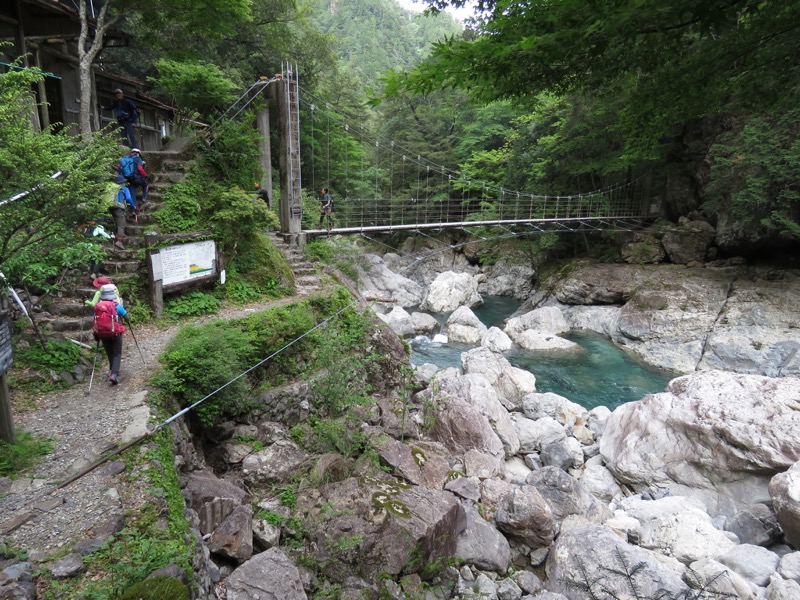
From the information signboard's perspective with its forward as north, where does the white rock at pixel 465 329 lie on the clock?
The white rock is roughly at 8 o'clock from the information signboard.

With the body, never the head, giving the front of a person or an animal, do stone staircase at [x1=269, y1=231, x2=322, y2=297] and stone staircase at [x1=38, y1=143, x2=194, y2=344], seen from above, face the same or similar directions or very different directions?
same or similar directions

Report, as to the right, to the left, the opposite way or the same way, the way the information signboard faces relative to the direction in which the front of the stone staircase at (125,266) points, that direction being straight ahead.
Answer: the same way

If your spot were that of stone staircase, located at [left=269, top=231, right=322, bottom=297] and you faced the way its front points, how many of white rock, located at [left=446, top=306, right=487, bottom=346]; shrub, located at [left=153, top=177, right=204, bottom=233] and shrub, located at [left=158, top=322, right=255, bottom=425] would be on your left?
1

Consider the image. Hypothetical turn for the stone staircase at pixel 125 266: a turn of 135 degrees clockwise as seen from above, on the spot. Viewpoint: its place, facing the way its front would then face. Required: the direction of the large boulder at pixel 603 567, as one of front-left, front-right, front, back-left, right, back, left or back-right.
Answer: back

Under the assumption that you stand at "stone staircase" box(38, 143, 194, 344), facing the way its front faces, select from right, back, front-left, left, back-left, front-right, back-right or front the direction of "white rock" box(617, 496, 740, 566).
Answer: front-left

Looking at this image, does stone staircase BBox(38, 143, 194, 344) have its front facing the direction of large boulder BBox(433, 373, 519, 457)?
no

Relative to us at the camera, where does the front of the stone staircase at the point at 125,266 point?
facing the viewer

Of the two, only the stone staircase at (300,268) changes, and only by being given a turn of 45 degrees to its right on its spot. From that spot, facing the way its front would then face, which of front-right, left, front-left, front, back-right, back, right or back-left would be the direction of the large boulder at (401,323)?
back-left

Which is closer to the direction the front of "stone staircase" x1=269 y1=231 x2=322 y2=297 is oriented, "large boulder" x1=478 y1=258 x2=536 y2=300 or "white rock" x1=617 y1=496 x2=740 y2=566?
the white rock

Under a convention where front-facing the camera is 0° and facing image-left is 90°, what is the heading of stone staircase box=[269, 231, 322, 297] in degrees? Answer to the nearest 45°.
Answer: approximately 315°

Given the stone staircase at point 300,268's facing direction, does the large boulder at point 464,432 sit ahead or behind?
ahead

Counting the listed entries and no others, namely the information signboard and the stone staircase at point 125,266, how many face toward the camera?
2

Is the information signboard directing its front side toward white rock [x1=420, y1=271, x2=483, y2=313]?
no
